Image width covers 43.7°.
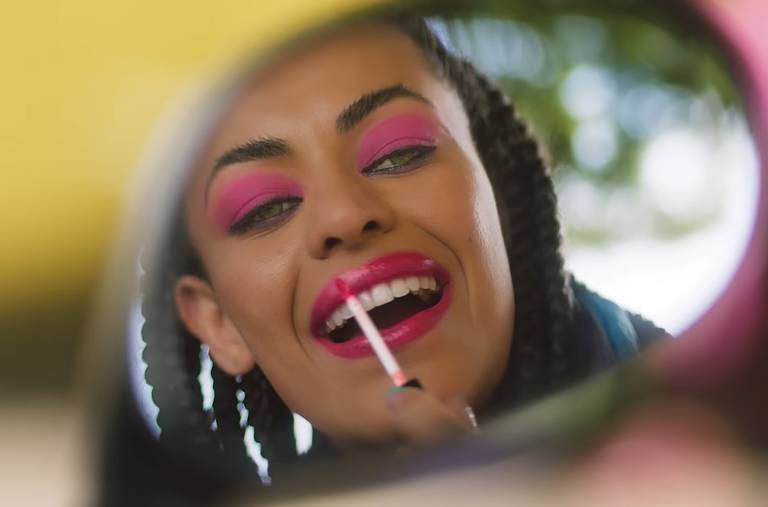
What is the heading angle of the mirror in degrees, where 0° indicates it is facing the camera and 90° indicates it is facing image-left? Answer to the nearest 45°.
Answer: approximately 0°
